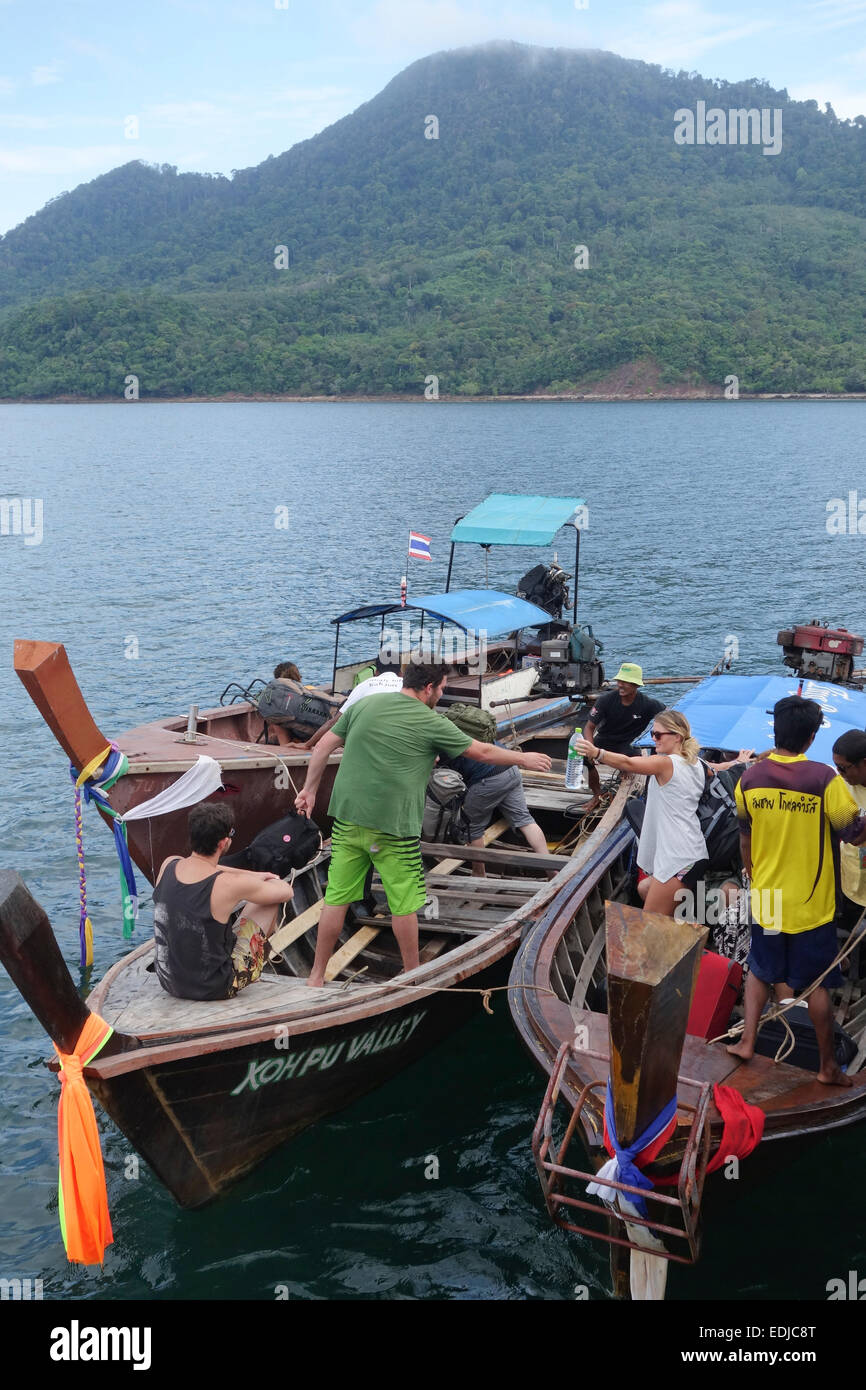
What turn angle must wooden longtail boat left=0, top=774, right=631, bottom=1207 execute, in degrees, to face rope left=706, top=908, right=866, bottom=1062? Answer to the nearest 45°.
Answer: approximately 135° to its left

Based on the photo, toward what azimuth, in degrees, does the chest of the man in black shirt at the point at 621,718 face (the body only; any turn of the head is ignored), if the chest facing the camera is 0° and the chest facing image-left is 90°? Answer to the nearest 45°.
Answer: approximately 0°

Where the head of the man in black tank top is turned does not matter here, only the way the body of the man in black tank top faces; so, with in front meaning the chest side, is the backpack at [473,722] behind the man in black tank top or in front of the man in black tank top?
in front

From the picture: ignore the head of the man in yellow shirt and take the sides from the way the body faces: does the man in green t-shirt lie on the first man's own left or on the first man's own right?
on the first man's own left

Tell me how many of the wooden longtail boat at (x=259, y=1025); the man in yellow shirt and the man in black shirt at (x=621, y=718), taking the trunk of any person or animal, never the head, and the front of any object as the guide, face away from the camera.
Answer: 1

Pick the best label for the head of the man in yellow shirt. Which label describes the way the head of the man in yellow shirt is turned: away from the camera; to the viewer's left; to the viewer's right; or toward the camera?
away from the camera

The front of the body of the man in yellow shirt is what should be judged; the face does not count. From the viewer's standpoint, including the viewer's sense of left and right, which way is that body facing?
facing away from the viewer

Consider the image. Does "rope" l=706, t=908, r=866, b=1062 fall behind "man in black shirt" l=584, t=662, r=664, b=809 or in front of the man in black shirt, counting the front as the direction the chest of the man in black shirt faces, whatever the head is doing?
in front

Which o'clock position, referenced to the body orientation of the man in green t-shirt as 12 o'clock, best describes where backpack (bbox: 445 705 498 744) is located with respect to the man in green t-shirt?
The backpack is roughly at 11 o'clock from the man in green t-shirt.

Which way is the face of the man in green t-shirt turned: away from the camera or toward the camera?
away from the camera
